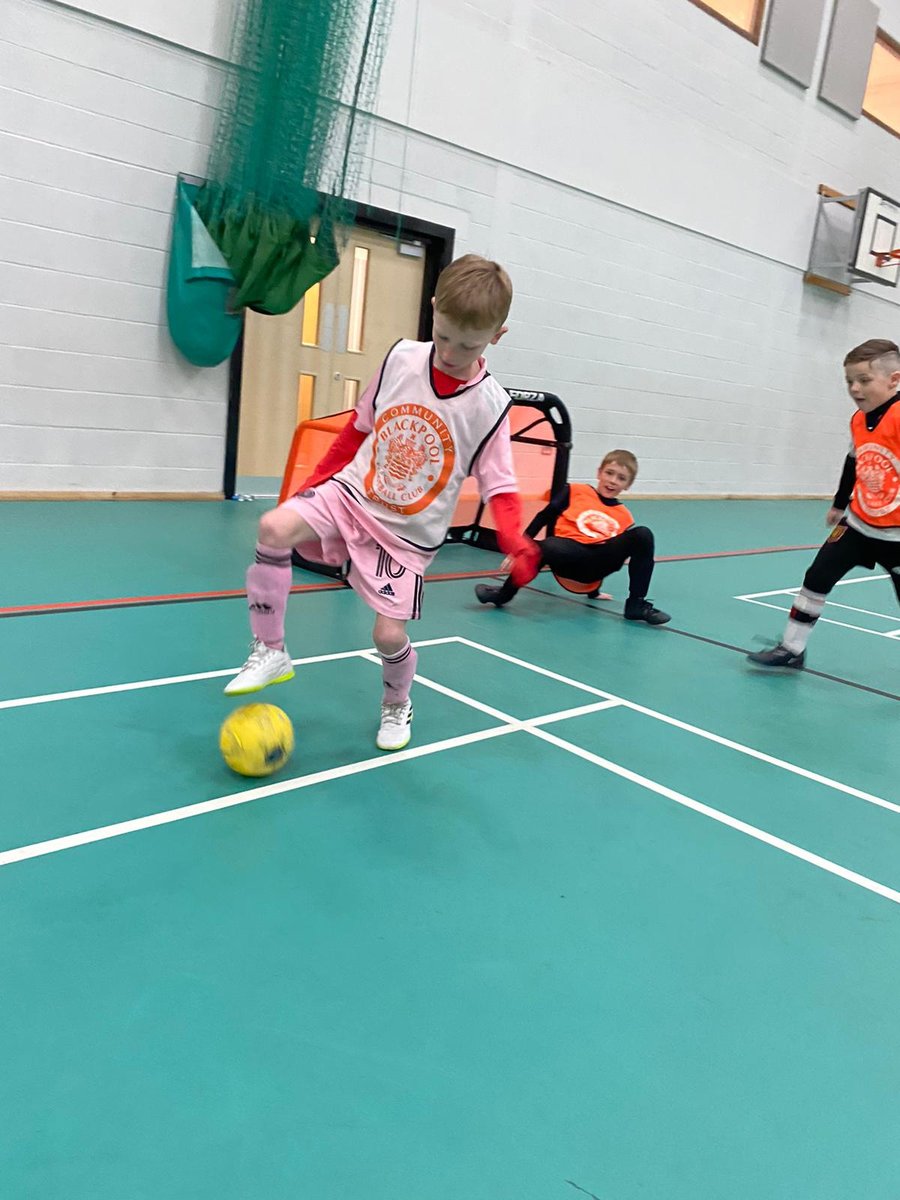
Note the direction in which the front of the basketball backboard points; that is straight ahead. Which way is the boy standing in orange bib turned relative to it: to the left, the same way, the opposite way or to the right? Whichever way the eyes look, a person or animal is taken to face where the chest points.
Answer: to the right

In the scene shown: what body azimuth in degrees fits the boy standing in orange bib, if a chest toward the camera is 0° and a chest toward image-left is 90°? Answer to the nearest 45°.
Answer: approximately 45°

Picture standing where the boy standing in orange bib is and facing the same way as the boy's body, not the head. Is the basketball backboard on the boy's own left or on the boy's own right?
on the boy's own right

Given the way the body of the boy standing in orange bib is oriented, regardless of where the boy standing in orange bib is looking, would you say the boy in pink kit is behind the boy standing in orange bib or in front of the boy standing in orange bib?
in front

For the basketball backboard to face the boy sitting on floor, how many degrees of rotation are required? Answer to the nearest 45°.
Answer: approximately 45° to its right

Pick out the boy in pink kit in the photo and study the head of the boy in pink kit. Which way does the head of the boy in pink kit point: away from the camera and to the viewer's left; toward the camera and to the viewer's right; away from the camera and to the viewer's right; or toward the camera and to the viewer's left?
toward the camera and to the viewer's left

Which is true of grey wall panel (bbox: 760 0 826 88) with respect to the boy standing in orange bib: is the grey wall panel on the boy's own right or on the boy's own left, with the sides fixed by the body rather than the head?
on the boy's own right

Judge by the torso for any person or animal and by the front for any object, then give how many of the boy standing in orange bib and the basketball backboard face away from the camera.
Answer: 0

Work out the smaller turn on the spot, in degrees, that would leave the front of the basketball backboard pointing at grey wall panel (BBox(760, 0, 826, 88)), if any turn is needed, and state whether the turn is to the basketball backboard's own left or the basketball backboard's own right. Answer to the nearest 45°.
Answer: approximately 90° to the basketball backboard's own right

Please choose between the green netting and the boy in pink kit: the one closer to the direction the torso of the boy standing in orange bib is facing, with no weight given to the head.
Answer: the boy in pink kit

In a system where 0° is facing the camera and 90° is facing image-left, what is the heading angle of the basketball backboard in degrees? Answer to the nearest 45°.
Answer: approximately 315°

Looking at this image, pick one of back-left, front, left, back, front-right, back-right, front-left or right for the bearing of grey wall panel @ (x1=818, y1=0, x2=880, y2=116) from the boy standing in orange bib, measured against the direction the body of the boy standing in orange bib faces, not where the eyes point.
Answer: back-right
